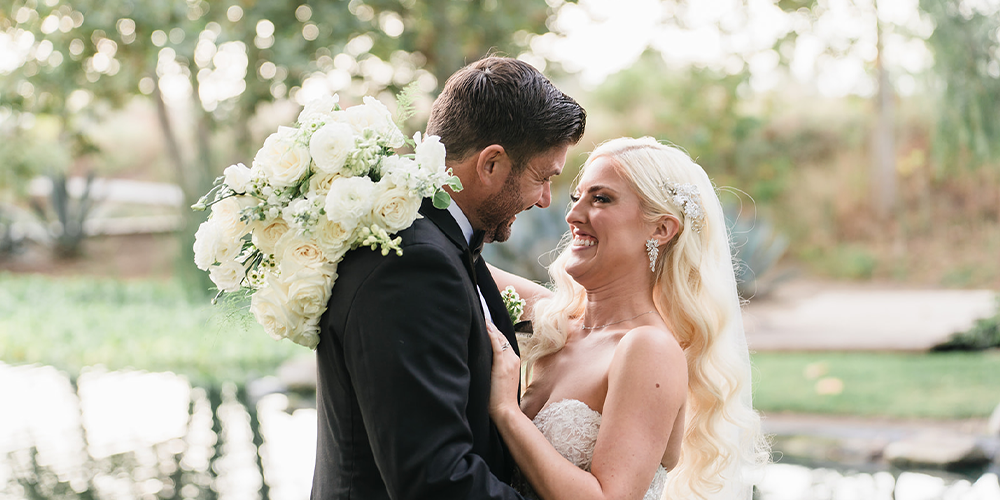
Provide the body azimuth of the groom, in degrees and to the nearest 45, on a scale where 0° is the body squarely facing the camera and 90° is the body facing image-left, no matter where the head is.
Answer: approximately 270°

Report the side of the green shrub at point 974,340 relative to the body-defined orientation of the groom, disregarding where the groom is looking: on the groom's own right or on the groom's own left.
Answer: on the groom's own left

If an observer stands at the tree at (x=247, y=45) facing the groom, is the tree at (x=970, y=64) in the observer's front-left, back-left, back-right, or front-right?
front-left

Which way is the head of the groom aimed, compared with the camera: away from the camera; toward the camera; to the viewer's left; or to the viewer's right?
to the viewer's right

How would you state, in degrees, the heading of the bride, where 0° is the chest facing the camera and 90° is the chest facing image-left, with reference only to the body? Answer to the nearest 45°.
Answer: approximately 90°

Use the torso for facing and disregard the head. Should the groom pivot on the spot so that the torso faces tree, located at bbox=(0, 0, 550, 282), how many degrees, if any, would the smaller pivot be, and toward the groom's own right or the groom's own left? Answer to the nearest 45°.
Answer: approximately 90° to the groom's own left

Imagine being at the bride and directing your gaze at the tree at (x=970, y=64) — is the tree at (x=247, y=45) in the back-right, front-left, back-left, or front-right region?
front-left

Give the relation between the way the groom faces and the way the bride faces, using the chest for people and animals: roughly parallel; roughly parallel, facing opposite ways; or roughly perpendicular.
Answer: roughly parallel, facing opposite ways
